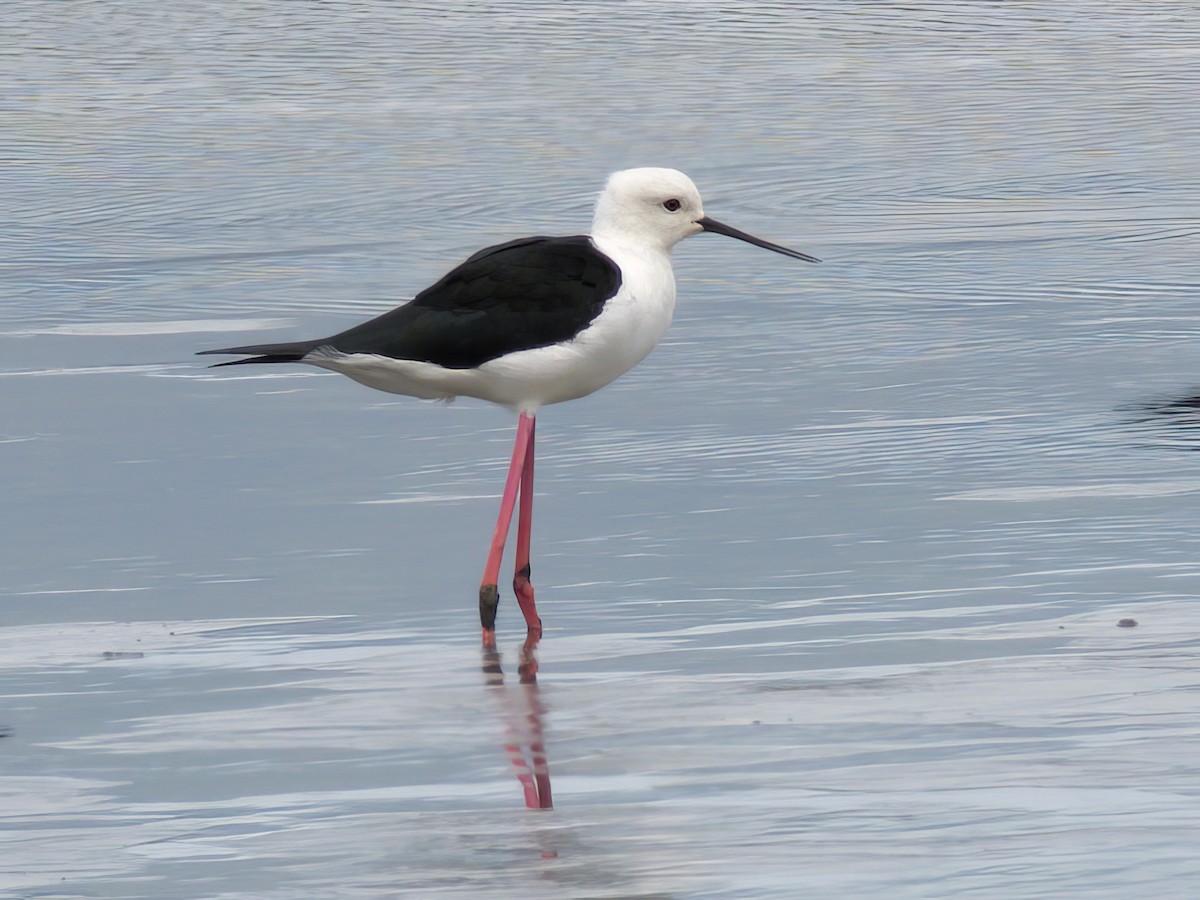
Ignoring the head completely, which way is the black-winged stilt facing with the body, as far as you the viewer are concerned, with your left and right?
facing to the right of the viewer
